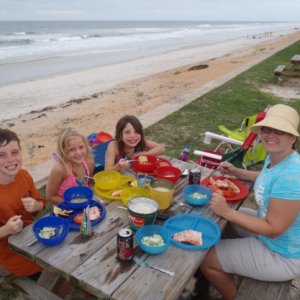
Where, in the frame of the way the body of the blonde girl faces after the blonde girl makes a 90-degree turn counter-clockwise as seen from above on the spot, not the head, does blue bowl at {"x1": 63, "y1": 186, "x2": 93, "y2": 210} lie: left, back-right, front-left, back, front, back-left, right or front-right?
back-right

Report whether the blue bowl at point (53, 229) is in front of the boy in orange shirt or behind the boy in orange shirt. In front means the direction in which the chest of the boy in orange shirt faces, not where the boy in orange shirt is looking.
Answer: in front

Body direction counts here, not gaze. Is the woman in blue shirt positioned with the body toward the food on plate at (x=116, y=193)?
yes

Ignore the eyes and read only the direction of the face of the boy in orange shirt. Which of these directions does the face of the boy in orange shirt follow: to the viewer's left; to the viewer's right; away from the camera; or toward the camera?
toward the camera

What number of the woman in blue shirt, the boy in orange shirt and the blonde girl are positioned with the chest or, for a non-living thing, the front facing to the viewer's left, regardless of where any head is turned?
1

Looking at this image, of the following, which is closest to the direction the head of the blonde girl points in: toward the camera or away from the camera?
toward the camera

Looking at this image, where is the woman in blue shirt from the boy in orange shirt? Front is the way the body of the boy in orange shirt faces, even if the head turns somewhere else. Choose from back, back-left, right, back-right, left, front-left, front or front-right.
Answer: front

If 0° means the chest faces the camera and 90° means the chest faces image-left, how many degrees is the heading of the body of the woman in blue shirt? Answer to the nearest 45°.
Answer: approximately 90°

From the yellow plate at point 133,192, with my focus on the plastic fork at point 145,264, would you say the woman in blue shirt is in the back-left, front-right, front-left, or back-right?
front-left

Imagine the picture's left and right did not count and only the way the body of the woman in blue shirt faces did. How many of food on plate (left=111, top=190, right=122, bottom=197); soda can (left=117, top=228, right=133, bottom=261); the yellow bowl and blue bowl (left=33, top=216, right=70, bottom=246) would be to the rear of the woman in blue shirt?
0

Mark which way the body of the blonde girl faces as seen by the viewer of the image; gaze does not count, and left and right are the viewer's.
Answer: facing the viewer and to the right of the viewer

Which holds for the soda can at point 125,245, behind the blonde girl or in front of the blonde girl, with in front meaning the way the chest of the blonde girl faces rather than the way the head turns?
in front

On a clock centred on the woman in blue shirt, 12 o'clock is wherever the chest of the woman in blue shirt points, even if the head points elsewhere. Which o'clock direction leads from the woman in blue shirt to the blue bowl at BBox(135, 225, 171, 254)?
The blue bowl is roughly at 11 o'clock from the woman in blue shirt.

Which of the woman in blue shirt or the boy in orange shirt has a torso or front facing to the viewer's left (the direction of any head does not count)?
the woman in blue shirt

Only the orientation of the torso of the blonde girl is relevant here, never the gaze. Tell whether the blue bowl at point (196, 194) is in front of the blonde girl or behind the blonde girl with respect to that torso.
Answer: in front

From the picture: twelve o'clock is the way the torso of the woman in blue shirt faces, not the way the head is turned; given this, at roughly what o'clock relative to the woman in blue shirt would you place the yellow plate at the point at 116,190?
The yellow plate is roughly at 12 o'clock from the woman in blue shirt.
